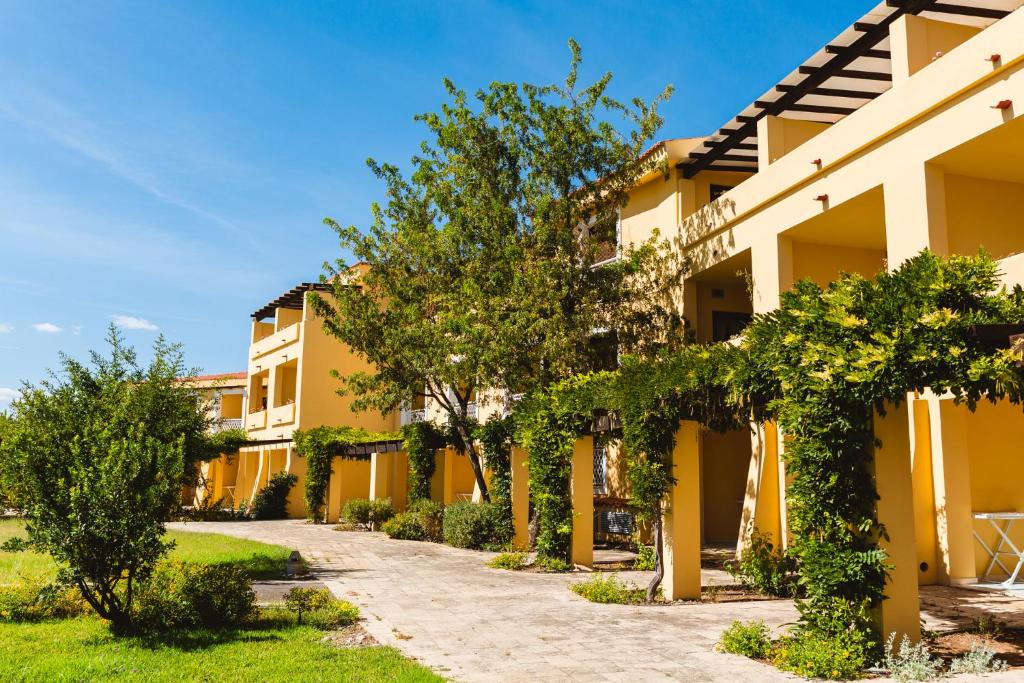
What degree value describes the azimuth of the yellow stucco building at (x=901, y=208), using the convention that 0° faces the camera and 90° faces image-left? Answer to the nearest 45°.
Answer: approximately 45°

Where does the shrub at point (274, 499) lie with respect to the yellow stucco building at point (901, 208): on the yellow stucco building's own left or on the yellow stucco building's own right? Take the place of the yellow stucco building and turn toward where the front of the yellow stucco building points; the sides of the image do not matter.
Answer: on the yellow stucco building's own right

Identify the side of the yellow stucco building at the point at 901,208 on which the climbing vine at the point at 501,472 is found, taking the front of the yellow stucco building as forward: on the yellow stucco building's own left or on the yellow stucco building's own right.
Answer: on the yellow stucco building's own right

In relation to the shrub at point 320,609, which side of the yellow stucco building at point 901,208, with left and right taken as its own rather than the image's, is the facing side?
front

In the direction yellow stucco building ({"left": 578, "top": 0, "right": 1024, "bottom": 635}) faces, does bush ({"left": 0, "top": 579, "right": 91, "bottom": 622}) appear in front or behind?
in front

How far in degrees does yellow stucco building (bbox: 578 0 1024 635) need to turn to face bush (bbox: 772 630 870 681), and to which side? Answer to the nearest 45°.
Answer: approximately 45° to its left

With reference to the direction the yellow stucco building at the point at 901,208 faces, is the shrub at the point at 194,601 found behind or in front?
in front

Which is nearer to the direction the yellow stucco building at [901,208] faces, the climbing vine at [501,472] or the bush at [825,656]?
the bush

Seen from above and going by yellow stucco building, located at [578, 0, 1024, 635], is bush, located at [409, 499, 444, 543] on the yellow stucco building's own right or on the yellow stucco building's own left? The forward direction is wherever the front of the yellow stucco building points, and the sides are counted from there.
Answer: on the yellow stucco building's own right

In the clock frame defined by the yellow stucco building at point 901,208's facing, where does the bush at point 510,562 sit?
The bush is roughly at 2 o'clock from the yellow stucco building.
